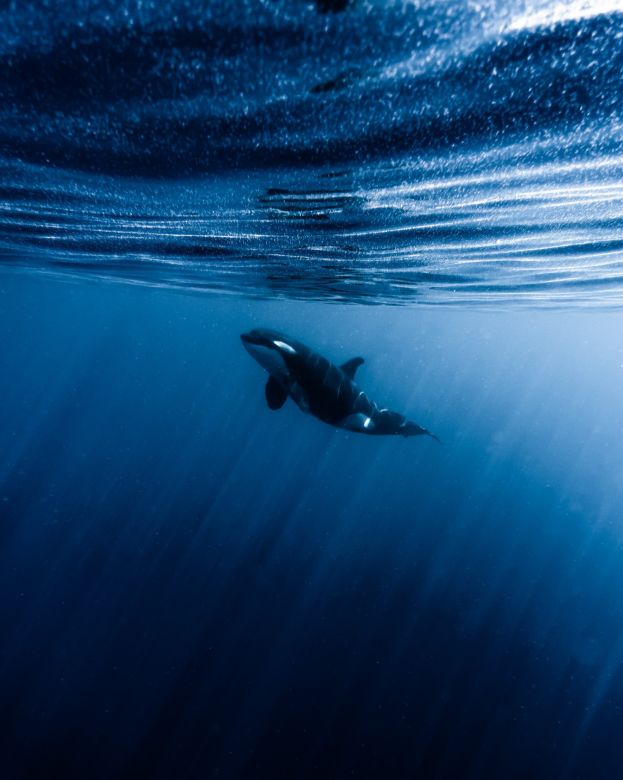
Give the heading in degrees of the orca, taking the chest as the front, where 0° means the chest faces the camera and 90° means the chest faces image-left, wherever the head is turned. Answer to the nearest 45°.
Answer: approximately 90°
